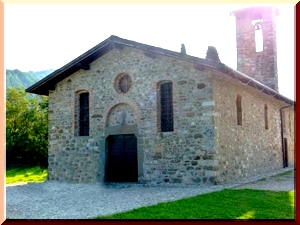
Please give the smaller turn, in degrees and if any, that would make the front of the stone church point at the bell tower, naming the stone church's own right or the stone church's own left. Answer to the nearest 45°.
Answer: approximately 180°

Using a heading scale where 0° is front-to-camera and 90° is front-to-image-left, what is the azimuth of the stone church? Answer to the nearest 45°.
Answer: approximately 45°

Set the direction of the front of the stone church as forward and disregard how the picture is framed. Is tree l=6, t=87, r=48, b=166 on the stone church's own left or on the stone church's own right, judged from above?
on the stone church's own right
